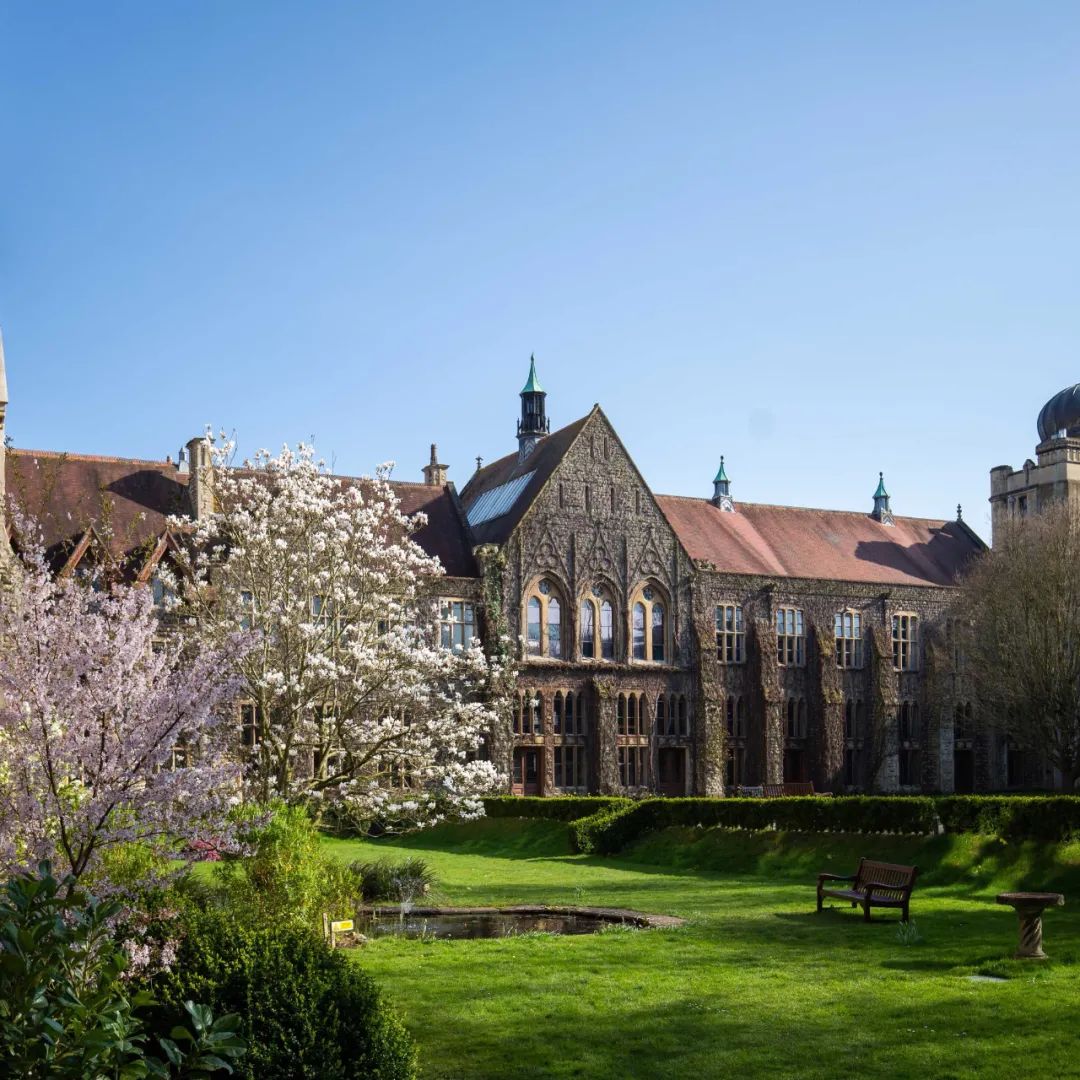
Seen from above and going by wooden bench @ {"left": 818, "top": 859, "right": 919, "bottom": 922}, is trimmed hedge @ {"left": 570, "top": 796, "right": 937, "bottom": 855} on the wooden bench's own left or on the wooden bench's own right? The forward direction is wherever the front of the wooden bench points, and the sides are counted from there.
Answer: on the wooden bench's own right

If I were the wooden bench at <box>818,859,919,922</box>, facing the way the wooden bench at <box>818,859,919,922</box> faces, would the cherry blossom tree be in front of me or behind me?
in front

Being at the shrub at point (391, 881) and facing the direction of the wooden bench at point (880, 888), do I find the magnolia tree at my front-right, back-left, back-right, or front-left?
back-left

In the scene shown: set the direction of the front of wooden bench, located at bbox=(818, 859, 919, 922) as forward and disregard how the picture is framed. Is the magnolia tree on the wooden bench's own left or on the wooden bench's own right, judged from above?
on the wooden bench's own right

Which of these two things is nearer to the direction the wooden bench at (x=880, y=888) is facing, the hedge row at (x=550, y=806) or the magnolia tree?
the magnolia tree

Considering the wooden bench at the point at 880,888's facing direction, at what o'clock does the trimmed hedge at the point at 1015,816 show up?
The trimmed hedge is roughly at 5 o'clock from the wooden bench.

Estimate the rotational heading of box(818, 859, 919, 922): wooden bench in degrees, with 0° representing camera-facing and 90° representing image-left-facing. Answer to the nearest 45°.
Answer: approximately 45°

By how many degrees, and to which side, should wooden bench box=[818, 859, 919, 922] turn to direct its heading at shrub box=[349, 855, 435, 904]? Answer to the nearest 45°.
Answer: approximately 45° to its right
